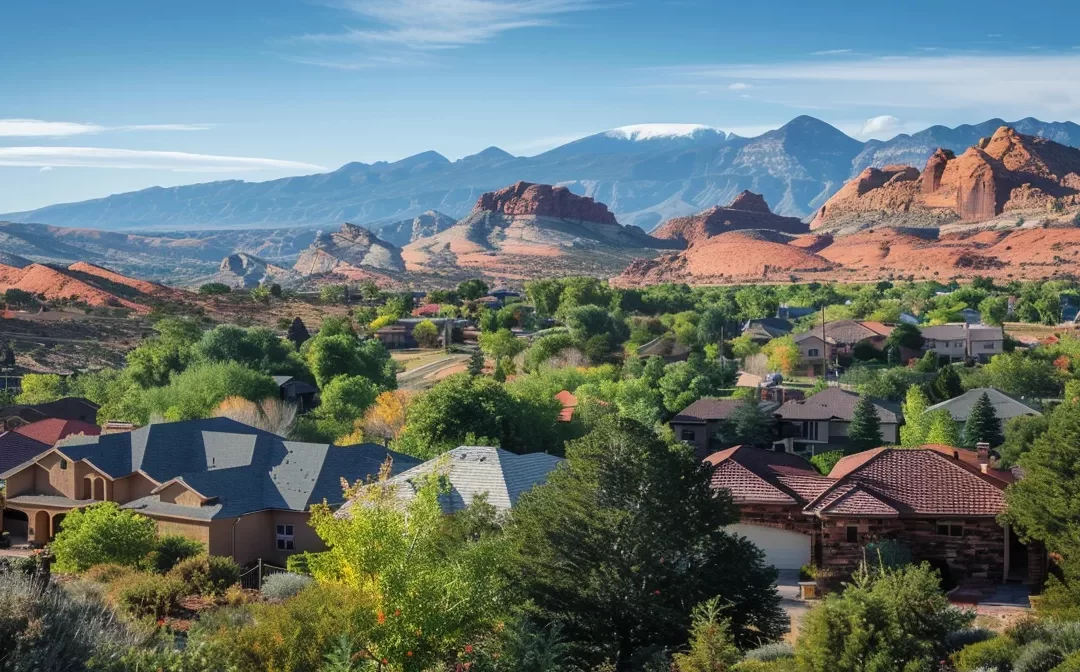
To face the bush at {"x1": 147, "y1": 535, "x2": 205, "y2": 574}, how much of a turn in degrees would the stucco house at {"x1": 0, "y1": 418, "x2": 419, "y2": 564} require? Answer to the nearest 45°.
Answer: approximately 45° to its left

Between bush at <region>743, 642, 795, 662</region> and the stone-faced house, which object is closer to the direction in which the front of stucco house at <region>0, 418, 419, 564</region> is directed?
the bush

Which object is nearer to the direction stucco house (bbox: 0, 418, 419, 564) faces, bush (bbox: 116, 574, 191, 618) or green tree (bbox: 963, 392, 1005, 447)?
the bush

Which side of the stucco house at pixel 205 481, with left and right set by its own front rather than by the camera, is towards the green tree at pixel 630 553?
left

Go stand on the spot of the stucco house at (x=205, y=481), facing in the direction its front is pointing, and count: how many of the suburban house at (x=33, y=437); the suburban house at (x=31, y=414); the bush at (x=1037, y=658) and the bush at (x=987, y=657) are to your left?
2

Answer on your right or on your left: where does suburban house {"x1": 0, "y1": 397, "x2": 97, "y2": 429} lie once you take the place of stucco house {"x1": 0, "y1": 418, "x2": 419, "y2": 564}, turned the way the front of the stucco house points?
on your right

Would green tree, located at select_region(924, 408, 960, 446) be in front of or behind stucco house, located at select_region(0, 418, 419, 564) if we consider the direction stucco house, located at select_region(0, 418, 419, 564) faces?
behind

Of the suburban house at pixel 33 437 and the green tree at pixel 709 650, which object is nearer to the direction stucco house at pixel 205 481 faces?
the green tree

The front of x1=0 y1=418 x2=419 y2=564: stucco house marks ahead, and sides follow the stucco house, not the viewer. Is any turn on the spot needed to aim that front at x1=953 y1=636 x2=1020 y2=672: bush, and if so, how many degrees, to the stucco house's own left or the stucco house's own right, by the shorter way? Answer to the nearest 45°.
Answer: approximately 90° to the stucco house's own left

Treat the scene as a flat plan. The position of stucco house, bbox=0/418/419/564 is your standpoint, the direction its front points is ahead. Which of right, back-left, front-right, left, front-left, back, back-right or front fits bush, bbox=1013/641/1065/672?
left

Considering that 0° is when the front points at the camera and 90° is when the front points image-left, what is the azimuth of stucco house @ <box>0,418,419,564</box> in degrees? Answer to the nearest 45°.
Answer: approximately 45°

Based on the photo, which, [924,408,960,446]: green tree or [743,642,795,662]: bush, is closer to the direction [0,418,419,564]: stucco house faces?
the bush

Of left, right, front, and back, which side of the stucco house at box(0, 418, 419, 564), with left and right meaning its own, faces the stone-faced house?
left

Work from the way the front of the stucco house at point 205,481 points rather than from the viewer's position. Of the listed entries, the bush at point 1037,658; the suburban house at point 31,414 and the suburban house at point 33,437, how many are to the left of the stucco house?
1

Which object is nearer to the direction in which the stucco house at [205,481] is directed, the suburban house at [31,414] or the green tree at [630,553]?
the green tree

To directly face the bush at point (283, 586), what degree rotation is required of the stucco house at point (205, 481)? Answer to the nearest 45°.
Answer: approximately 45° to its left
